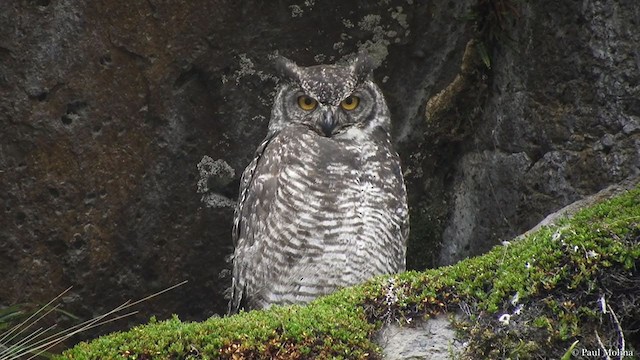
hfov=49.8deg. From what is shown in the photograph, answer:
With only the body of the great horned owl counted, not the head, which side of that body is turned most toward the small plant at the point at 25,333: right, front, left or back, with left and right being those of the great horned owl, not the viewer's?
right

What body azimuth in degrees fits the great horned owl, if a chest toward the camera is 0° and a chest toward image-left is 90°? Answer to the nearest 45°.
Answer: approximately 0°
